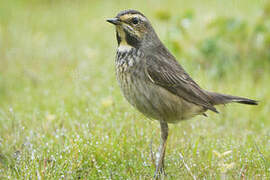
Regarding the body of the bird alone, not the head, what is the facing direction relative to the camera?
to the viewer's left
